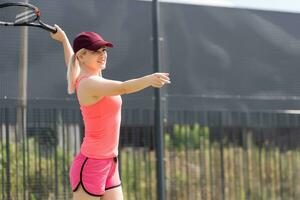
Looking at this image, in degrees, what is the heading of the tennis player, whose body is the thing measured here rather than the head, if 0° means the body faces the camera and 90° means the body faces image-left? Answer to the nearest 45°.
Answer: approximately 270°

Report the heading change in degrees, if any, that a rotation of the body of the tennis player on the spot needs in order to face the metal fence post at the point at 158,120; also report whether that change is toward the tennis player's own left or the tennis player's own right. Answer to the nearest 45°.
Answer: approximately 90° to the tennis player's own left

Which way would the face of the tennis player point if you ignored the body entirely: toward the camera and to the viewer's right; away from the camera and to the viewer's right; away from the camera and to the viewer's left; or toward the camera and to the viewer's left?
toward the camera and to the viewer's right

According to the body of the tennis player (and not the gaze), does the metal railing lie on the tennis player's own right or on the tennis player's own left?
on the tennis player's own left
